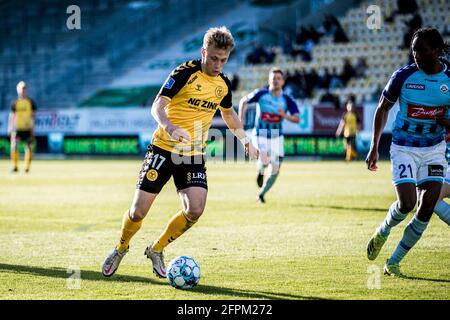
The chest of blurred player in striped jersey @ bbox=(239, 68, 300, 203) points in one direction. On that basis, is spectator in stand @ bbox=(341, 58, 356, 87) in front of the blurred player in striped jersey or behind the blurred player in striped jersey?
behind

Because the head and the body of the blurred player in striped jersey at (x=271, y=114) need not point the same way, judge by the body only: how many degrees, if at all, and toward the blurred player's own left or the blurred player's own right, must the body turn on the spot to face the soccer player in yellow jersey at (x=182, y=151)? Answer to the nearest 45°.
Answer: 0° — they already face them

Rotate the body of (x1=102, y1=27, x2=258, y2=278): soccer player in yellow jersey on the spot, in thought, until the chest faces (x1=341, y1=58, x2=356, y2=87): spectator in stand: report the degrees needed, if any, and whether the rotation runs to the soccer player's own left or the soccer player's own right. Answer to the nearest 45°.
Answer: approximately 135° to the soccer player's own left

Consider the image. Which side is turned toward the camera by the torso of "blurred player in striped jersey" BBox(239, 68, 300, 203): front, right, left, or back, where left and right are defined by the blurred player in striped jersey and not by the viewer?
front

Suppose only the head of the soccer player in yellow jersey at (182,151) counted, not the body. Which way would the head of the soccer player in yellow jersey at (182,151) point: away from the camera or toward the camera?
toward the camera

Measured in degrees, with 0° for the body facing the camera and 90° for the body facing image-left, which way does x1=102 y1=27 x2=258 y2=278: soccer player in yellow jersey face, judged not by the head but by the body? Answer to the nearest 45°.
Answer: approximately 315°

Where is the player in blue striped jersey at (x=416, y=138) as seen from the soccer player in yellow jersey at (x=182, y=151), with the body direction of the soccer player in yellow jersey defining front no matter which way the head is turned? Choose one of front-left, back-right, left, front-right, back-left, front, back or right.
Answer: front-left

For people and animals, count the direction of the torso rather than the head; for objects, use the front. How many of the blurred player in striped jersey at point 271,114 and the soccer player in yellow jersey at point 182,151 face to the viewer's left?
0

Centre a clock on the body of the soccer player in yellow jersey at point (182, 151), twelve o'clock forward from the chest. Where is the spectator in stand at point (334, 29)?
The spectator in stand is roughly at 8 o'clock from the soccer player in yellow jersey.

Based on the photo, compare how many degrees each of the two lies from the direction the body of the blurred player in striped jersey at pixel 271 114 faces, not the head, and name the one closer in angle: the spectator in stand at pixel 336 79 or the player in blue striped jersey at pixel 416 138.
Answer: the player in blue striped jersey

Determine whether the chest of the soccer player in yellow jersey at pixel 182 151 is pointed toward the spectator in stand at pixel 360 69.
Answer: no

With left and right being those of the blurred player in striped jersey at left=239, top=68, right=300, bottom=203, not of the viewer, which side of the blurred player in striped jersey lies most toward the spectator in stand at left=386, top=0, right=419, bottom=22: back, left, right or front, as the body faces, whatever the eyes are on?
back

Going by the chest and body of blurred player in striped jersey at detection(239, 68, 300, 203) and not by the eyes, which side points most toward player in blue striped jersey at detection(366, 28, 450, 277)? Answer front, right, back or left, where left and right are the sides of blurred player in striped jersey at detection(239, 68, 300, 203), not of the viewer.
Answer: front

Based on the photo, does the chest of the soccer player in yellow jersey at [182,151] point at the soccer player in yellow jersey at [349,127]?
no

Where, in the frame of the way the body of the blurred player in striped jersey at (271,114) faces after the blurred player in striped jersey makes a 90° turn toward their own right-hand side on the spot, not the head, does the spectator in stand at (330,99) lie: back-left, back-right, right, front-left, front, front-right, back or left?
right

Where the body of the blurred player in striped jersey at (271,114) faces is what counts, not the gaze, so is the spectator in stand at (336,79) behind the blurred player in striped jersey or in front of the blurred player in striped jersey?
behind

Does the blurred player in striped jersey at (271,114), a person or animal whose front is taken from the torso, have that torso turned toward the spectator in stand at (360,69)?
no

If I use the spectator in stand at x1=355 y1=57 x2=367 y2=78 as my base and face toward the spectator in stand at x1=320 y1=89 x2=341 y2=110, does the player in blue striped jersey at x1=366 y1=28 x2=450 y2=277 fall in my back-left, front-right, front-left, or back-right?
front-left

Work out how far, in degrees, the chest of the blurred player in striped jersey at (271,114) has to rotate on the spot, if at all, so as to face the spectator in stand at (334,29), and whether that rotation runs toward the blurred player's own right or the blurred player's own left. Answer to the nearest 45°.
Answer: approximately 180°
